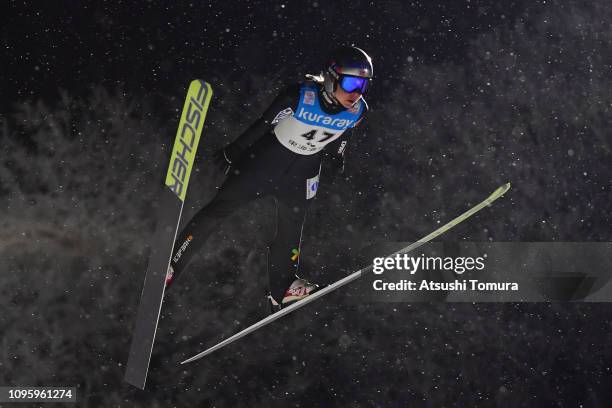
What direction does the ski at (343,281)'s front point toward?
to the viewer's right
